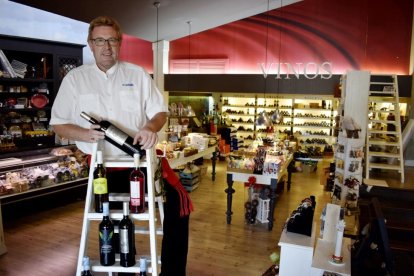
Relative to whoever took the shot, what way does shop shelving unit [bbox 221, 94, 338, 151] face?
facing the viewer

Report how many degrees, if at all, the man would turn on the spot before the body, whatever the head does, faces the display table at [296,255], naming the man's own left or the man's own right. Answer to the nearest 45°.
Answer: approximately 90° to the man's own left

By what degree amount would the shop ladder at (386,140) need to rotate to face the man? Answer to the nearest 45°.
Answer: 0° — it already faces them

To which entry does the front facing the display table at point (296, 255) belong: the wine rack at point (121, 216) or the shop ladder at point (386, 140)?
the shop ladder

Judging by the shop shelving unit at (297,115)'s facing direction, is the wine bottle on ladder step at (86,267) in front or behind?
in front

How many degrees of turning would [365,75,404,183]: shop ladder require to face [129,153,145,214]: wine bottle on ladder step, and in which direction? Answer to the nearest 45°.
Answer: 0° — it already faces it

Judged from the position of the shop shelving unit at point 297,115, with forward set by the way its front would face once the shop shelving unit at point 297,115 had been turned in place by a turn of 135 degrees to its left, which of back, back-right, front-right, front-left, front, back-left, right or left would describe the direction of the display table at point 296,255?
back-right

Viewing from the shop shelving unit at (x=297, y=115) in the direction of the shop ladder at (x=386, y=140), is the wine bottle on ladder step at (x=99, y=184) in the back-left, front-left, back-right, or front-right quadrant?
front-right

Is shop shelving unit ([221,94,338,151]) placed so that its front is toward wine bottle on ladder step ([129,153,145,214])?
yes

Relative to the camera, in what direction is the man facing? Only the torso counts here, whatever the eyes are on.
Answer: toward the camera

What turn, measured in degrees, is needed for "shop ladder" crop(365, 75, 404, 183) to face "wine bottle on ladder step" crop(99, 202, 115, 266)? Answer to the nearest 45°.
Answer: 0° — it already faces it

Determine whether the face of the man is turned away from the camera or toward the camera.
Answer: toward the camera
